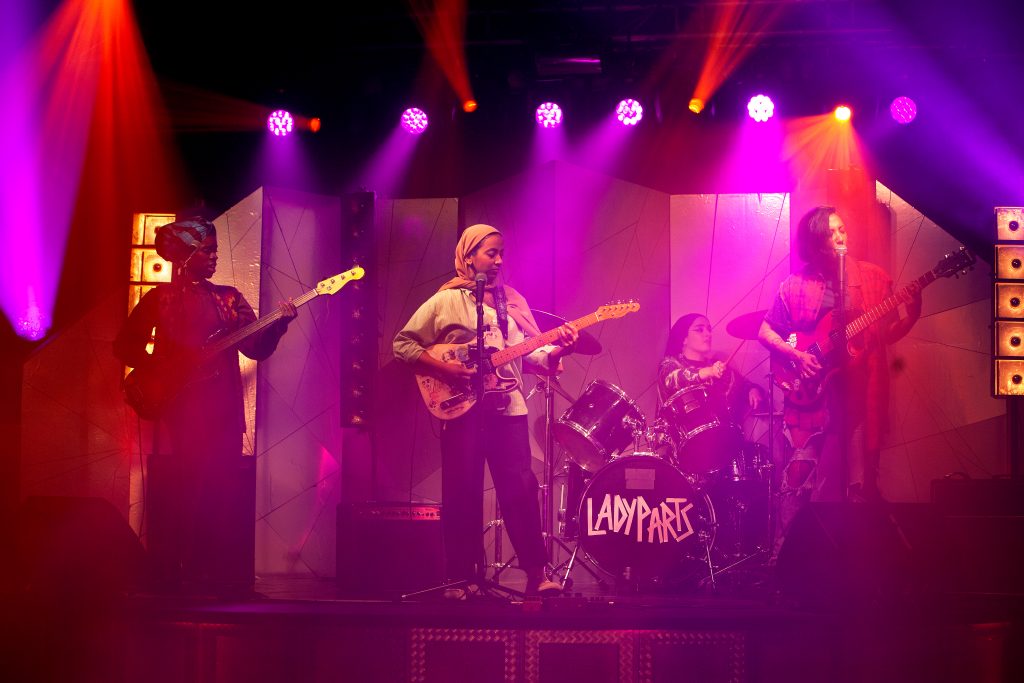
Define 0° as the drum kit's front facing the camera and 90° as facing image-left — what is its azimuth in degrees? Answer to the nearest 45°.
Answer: approximately 0°

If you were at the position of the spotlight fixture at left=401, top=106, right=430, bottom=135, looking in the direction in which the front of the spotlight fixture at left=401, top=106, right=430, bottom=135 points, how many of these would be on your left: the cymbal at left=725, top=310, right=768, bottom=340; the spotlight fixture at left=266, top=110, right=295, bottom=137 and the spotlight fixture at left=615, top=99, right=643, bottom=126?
2

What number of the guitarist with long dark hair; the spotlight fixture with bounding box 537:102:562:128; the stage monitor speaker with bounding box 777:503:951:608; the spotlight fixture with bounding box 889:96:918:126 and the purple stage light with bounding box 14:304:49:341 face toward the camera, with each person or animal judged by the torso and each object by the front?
4

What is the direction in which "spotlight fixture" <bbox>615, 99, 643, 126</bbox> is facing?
toward the camera

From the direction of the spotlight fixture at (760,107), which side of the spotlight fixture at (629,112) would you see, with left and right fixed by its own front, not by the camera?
left

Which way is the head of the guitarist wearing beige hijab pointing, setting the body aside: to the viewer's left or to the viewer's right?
to the viewer's right

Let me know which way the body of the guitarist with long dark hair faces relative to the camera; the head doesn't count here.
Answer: toward the camera

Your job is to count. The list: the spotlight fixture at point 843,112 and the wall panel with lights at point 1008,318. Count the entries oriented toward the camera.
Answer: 2

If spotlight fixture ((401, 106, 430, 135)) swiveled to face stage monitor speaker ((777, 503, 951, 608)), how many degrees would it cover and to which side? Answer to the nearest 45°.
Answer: approximately 45° to its left

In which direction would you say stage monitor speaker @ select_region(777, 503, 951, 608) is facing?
away from the camera

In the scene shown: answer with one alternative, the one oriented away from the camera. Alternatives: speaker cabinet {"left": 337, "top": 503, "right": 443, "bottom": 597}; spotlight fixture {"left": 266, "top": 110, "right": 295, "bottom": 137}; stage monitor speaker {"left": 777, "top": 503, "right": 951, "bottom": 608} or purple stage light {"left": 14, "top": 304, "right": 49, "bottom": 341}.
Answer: the stage monitor speaker

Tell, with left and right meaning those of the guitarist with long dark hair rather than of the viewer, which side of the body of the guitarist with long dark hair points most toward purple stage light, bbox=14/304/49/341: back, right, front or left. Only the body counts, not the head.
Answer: right

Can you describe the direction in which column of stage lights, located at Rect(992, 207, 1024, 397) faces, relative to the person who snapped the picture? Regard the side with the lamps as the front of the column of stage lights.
facing the viewer
